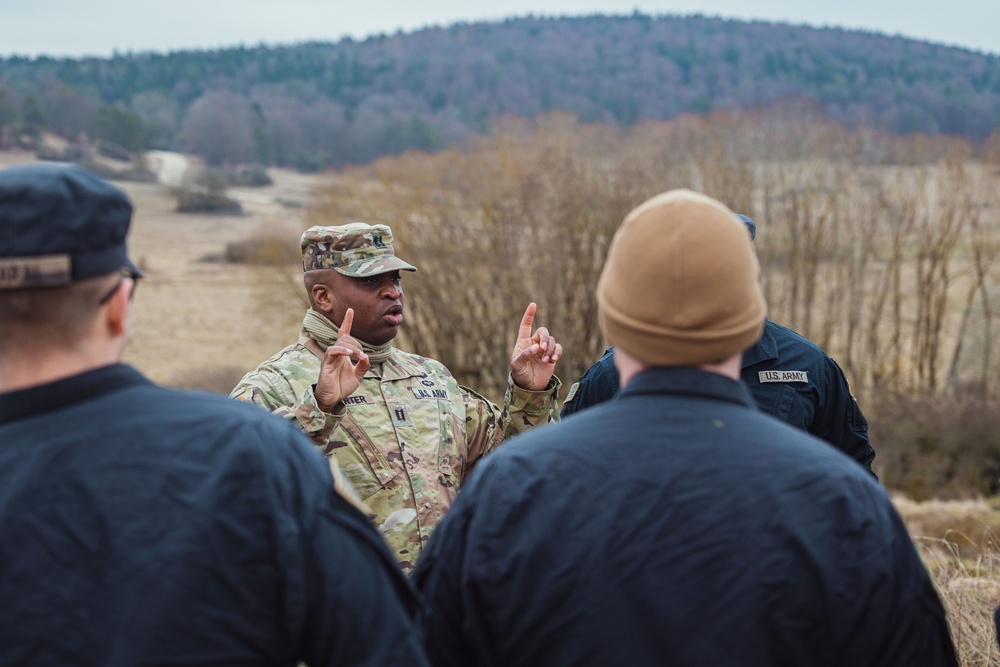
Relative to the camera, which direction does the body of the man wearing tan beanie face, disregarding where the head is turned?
away from the camera

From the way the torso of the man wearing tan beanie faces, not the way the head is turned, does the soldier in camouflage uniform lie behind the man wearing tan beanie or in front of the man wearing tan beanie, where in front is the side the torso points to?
in front

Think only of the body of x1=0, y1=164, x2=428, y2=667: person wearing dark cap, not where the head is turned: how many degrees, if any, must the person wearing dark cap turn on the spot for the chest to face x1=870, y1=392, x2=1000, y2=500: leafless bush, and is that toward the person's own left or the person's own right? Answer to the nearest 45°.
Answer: approximately 45° to the person's own right

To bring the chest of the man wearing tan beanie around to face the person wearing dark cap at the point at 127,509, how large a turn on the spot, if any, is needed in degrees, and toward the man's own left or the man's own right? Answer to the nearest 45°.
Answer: approximately 90° to the man's own left

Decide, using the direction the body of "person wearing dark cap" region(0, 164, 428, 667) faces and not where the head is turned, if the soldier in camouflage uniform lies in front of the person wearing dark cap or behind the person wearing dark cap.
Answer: in front

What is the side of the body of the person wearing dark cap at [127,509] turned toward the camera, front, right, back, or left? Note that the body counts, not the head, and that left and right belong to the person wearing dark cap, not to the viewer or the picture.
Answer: back

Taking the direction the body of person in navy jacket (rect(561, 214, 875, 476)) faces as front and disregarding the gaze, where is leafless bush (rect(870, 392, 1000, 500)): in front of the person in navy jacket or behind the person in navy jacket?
behind

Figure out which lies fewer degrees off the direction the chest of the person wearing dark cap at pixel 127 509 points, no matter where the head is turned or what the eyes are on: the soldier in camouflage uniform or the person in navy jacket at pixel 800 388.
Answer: the soldier in camouflage uniform

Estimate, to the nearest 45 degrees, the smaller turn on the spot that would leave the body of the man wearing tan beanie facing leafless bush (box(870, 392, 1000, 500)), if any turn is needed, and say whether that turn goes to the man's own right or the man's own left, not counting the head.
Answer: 0° — they already face it
